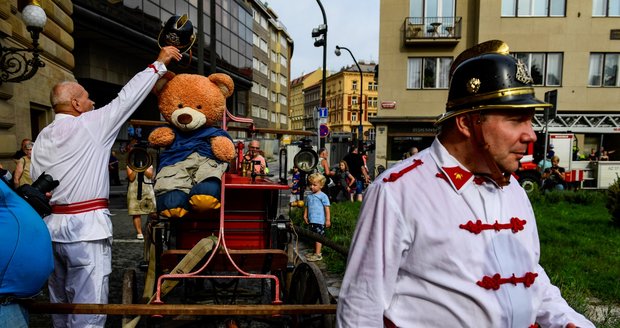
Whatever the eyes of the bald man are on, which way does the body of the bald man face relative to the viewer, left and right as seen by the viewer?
facing away from the viewer and to the right of the viewer

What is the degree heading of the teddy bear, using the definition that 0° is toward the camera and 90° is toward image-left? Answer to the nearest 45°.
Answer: approximately 0°
